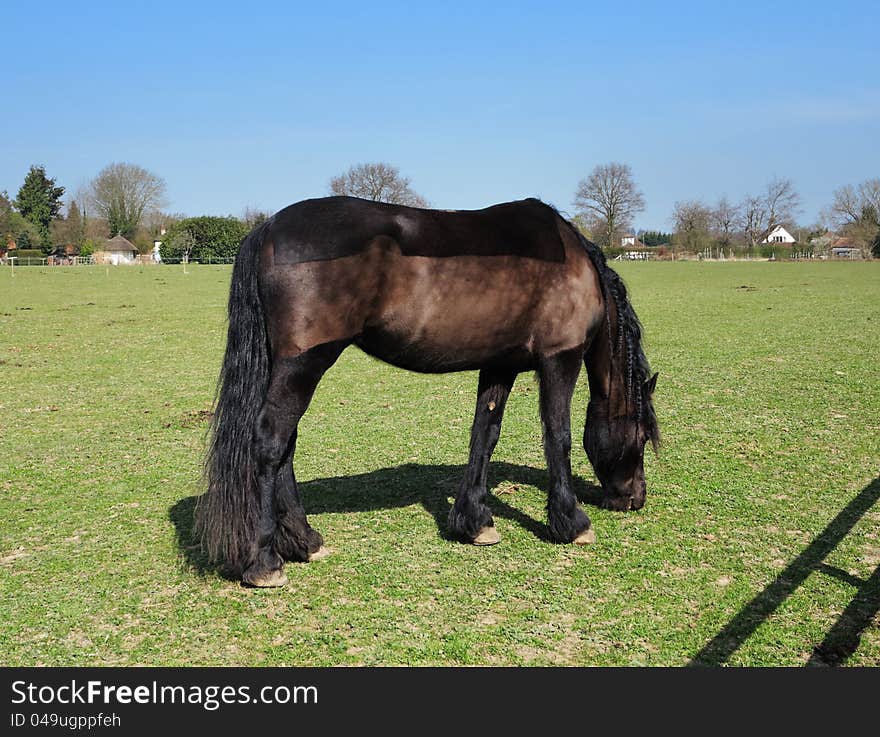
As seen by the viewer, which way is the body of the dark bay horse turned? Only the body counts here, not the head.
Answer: to the viewer's right
